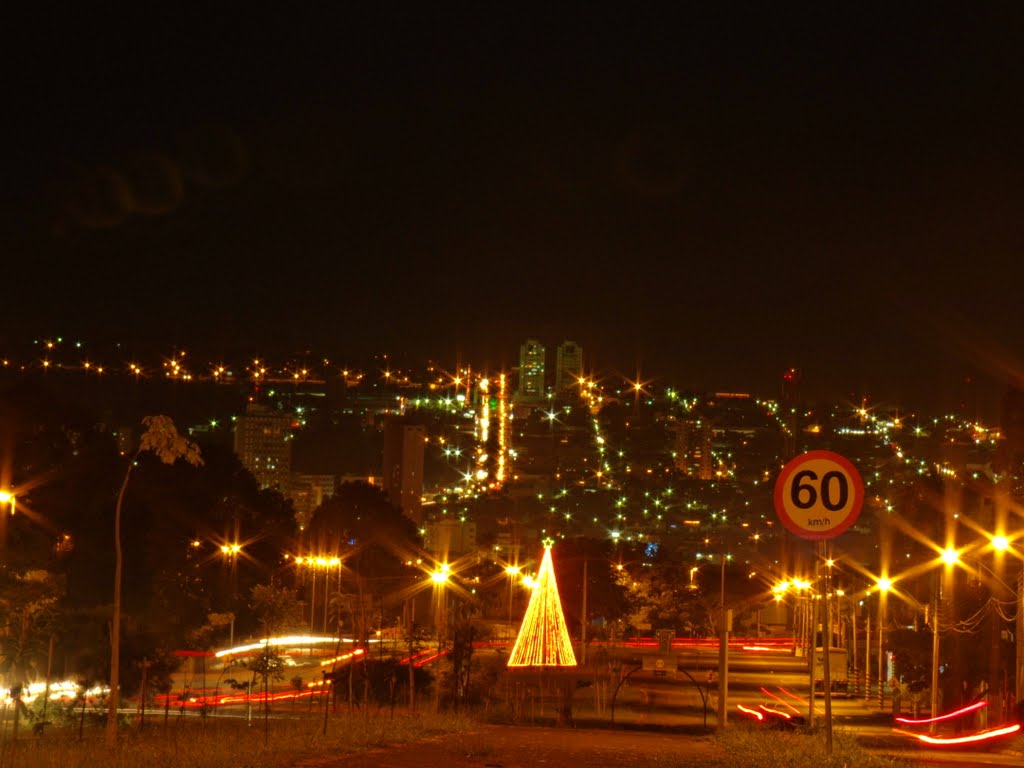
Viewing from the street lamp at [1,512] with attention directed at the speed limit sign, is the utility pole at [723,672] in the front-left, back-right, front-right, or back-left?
front-left

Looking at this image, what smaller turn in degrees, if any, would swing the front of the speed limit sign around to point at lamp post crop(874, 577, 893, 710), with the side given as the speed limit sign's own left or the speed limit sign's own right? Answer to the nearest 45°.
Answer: approximately 180°

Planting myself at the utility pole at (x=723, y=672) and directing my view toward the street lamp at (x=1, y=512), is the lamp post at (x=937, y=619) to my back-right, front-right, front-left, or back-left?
back-right

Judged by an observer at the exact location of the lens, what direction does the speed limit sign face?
facing the viewer

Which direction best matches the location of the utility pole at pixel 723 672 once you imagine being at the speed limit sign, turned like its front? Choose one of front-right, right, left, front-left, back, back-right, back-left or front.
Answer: back

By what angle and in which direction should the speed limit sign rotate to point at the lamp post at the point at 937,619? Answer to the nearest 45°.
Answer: approximately 180°

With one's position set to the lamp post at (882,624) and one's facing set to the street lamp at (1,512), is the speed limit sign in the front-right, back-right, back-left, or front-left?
front-left

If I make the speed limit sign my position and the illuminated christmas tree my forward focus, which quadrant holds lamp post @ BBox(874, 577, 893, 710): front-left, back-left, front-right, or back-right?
front-right

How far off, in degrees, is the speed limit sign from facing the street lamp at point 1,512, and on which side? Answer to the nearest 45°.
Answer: approximately 135° to its right

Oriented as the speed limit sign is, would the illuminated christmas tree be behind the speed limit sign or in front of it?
behind
